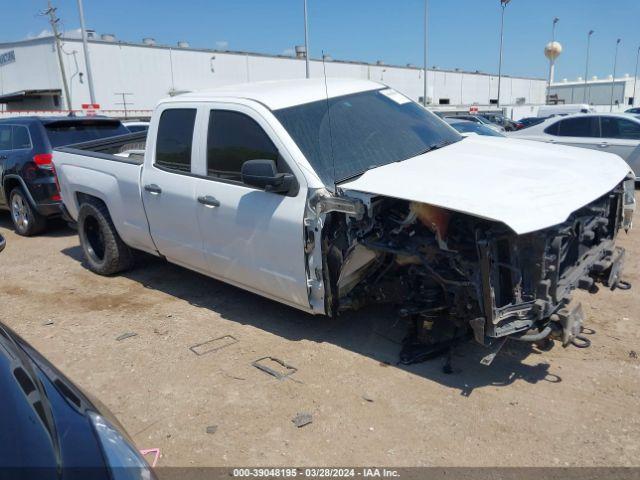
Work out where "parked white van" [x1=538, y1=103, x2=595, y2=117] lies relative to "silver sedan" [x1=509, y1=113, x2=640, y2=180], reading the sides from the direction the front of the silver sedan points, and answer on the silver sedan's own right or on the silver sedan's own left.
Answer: on the silver sedan's own left

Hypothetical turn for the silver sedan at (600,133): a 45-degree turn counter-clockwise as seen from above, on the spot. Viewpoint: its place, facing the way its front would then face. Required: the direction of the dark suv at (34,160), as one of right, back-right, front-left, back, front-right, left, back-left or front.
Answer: back

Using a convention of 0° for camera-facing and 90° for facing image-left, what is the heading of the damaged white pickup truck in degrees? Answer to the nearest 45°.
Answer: approximately 315°

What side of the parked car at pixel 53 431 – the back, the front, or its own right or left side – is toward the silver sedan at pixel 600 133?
left

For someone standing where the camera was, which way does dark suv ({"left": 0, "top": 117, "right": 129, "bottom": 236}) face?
facing away from the viewer and to the left of the viewer

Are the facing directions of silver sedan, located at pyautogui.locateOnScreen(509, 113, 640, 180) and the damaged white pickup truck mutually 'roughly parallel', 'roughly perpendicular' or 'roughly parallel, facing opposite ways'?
roughly parallel

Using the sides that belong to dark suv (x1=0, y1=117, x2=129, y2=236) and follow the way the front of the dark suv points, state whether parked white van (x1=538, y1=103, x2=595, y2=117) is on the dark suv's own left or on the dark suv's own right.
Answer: on the dark suv's own right

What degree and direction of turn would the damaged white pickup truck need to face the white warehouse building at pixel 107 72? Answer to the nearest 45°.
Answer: approximately 180°

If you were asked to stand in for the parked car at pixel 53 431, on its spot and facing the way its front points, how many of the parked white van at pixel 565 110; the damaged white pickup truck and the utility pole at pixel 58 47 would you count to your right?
0

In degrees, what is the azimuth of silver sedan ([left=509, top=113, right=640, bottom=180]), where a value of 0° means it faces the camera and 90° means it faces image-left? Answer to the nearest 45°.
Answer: approximately 270°

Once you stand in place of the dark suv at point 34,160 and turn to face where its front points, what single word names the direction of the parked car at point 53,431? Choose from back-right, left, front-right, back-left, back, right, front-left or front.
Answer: back-left

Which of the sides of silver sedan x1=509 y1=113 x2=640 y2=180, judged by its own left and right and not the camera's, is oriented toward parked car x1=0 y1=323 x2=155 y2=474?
right

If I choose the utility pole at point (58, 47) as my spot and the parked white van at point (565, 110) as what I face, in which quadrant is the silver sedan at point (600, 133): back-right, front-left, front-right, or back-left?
front-right

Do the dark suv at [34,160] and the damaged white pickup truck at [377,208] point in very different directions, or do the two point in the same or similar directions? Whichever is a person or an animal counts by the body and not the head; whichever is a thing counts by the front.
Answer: very different directions

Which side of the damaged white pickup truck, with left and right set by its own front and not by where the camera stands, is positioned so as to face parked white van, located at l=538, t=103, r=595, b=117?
left
